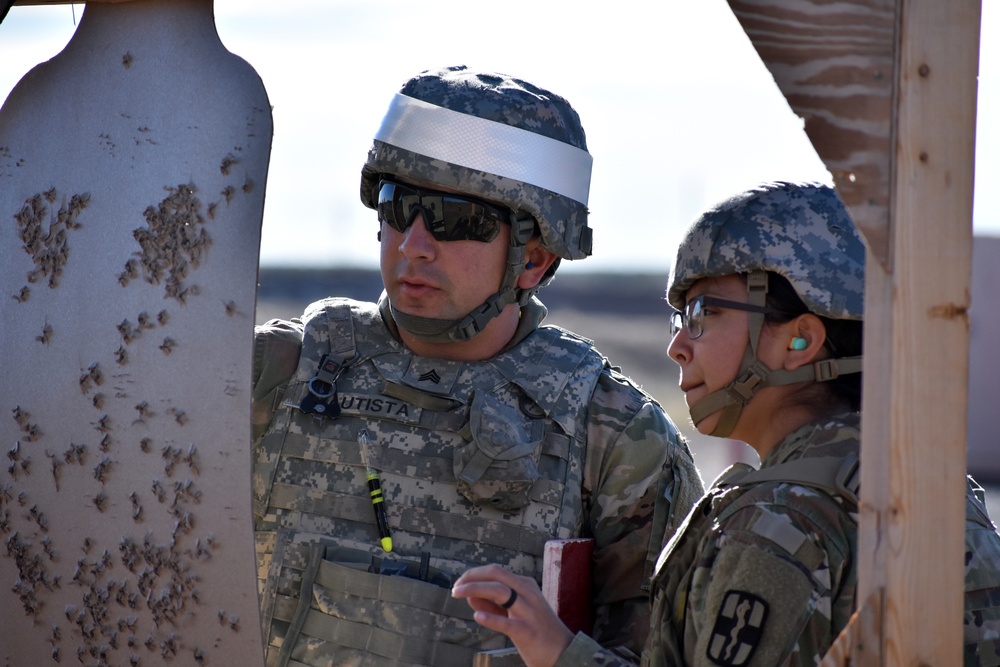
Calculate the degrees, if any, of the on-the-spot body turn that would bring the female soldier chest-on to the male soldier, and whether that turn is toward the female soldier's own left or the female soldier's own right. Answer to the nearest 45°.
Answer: approximately 45° to the female soldier's own right

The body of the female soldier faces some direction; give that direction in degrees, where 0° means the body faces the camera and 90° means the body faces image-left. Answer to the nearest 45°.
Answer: approximately 90°

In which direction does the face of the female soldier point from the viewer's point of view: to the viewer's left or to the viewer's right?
to the viewer's left
